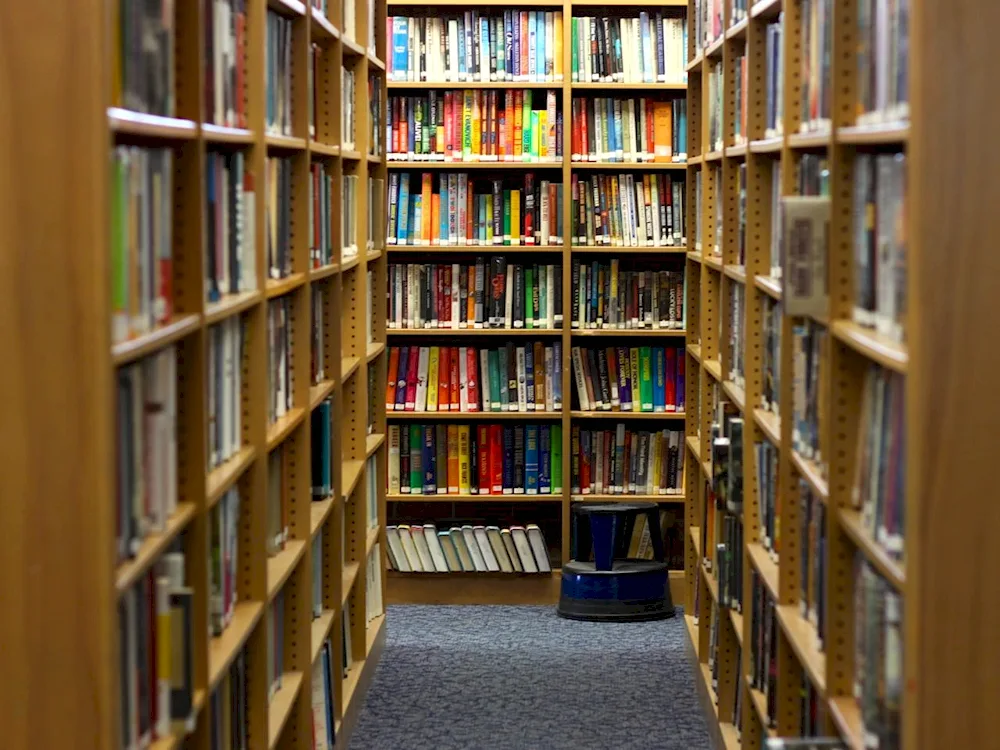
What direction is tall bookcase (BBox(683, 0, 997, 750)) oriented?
to the viewer's left

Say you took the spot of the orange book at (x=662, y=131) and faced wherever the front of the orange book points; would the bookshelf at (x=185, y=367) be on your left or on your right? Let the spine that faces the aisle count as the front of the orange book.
on your right
